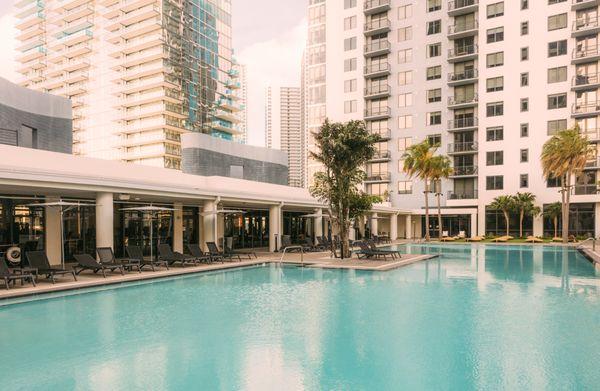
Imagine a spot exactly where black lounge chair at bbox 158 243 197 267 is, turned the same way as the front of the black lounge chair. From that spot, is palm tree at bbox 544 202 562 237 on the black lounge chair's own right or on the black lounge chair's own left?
on the black lounge chair's own left

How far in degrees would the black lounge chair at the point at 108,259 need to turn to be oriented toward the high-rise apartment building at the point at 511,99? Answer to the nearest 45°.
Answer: approximately 90° to its left

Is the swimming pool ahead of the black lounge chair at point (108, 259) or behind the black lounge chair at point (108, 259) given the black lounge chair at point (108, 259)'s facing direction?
ahead

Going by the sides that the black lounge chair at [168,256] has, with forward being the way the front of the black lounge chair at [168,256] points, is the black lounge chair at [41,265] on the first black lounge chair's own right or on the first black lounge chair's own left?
on the first black lounge chair's own right

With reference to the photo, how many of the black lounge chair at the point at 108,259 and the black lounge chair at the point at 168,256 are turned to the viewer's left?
0

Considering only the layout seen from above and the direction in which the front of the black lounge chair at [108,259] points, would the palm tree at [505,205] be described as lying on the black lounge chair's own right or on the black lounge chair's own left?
on the black lounge chair's own left

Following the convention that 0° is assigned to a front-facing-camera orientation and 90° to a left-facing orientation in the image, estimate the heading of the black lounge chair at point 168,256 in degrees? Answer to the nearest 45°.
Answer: approximately 315°

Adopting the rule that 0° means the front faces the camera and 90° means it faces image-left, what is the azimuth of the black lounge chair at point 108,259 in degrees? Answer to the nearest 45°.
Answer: approximately 315°
